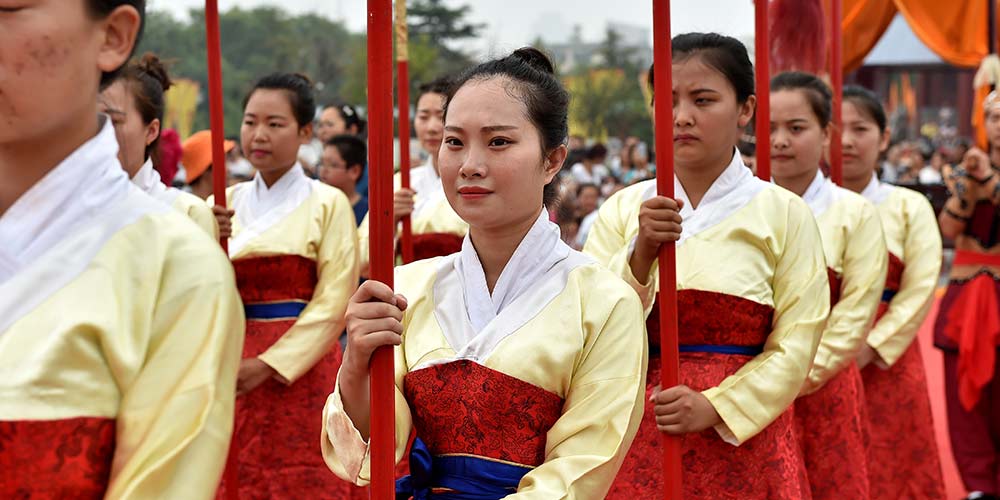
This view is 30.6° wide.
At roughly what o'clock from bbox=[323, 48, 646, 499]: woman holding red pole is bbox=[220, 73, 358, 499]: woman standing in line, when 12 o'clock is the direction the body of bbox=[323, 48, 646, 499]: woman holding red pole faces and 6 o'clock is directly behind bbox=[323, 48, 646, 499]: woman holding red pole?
bbox=[220, 73, 358, 499]: woman standing in line is roughly at 4 o'clock from bbox=[323, 48, 646, 499]: woman holding red pole.

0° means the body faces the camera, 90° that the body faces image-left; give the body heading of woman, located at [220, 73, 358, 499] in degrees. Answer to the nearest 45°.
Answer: approximately 45°

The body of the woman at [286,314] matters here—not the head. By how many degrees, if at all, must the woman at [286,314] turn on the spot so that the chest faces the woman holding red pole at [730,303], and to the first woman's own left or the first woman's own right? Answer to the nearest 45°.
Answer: approximately 90° to the first woman's own left

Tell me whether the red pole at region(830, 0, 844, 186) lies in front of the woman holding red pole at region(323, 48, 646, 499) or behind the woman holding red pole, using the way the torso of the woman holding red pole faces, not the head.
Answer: behind

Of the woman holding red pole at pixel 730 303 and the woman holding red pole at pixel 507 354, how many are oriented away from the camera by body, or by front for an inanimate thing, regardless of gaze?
0

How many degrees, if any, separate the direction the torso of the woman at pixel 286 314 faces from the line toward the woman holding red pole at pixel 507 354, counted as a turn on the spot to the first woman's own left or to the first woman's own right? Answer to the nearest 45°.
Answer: approximately 45° to the first woman's own left

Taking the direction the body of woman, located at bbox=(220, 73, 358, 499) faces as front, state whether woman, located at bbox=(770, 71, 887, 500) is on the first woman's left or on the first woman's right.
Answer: on the first woman's left
